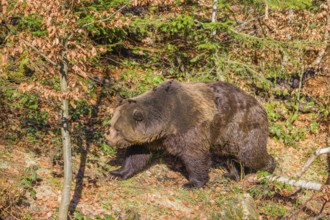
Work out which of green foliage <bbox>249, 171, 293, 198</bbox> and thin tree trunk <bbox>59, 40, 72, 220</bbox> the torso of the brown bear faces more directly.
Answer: the thin tree trunk

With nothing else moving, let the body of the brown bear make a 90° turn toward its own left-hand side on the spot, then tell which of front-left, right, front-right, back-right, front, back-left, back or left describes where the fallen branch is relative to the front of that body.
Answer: left

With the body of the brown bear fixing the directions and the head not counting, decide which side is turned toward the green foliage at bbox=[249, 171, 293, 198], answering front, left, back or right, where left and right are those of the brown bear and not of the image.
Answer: back

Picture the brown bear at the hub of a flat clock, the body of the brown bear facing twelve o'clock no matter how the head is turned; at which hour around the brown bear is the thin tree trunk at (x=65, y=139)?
The thin tree trunk is roughly at 10 o'clock from the brown bear.

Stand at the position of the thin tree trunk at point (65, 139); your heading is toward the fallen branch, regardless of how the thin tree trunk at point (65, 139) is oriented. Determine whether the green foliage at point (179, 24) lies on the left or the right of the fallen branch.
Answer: left

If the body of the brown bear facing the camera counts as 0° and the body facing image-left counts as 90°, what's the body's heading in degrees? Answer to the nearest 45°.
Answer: approximately 90°

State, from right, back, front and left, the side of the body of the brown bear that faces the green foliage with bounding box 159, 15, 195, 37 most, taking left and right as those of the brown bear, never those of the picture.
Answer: right

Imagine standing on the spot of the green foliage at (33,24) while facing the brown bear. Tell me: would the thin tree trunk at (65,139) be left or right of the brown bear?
right
